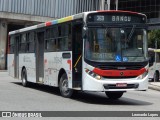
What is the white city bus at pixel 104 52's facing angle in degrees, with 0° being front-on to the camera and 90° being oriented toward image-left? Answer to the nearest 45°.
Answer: approximately 315°
